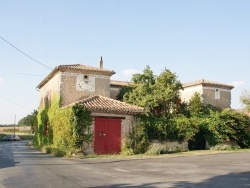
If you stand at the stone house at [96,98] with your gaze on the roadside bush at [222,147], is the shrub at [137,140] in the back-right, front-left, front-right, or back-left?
front-right

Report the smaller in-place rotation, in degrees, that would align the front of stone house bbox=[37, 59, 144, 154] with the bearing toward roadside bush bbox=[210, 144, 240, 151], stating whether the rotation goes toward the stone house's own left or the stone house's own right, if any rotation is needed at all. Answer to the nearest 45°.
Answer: approximately 90° to the stone house's own left

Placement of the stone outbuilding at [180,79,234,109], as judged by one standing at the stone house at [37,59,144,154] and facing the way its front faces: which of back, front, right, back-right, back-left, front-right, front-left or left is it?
back-left

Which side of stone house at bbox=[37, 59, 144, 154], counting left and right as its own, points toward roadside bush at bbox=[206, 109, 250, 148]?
left

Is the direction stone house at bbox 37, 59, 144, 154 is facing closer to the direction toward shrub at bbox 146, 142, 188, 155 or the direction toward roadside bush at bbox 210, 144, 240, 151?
the shrub

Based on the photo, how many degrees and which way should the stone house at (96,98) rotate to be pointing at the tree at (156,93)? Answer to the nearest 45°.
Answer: approximately 135° to its left

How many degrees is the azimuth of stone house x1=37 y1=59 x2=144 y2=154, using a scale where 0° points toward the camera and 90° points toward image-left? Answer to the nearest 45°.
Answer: approximately 0°

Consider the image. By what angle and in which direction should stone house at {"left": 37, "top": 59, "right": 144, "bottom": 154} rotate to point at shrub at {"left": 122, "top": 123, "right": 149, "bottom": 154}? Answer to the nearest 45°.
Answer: approximately 45° to its left

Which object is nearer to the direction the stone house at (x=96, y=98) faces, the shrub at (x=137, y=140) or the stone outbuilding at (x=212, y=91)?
the shrub

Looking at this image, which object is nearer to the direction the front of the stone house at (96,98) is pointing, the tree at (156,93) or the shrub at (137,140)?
the shrub

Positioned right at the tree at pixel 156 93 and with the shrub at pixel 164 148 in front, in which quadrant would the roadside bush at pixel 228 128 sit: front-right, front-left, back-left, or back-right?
front-left
